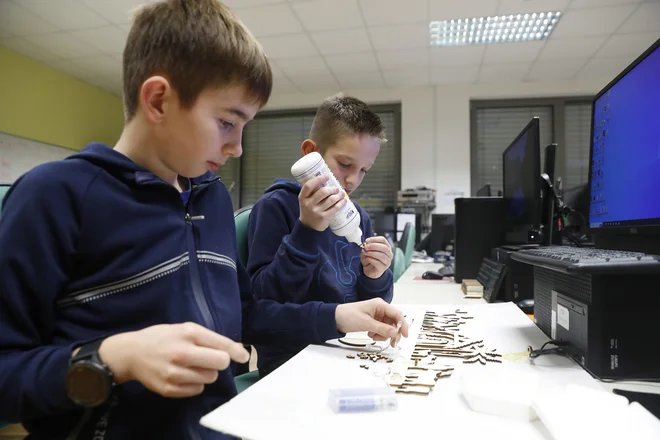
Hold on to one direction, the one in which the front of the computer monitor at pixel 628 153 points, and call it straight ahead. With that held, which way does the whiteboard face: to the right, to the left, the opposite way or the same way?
the opposite way

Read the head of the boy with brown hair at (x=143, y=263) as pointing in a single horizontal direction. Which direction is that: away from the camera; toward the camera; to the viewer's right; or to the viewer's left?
to the viewer's right

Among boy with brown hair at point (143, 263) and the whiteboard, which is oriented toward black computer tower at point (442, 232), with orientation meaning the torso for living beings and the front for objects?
the whiteboard

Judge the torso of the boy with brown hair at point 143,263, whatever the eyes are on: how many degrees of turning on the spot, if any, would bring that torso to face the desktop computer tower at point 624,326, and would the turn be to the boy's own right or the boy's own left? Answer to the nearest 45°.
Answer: approximately 45° to the boy's own left

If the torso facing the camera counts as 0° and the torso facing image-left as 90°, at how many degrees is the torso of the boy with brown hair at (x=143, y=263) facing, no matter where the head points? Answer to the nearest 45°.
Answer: approximately 315°

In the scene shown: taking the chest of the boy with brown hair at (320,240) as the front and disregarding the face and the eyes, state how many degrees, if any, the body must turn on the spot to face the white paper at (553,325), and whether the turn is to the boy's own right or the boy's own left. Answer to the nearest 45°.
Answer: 0° — they already face it

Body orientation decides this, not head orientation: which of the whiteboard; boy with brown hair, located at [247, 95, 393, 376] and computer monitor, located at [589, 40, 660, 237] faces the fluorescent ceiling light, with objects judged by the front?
the whiteboard
